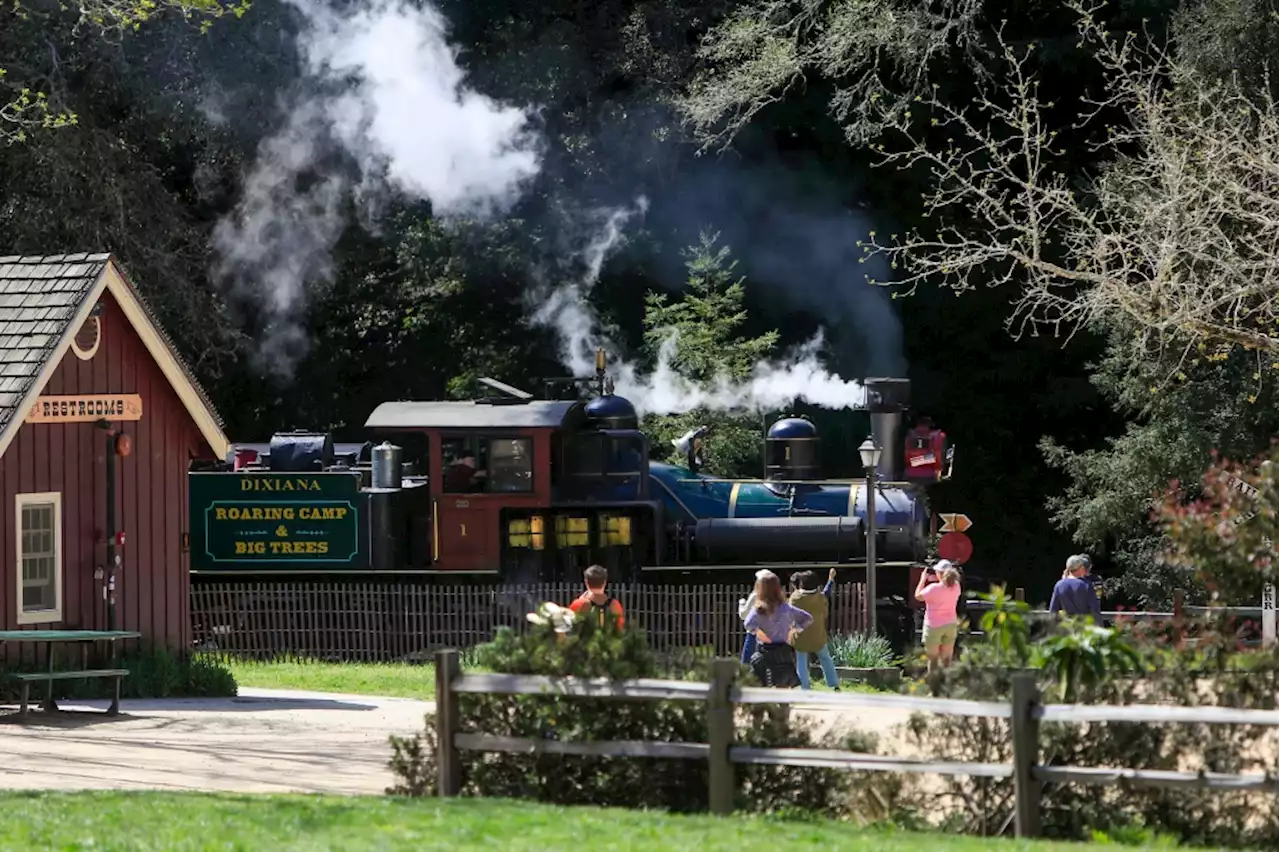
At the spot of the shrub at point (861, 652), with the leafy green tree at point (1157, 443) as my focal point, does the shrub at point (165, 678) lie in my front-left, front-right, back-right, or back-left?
back-left

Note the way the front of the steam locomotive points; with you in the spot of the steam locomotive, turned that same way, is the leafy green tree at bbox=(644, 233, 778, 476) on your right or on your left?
on your left

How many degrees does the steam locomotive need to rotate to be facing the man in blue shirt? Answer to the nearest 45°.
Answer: approximately 45° to its right

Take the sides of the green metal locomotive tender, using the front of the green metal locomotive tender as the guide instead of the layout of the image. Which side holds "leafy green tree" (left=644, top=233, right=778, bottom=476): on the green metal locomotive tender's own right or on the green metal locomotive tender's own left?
on the green metal locomotive tender's own left

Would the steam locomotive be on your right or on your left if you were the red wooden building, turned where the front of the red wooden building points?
on your left

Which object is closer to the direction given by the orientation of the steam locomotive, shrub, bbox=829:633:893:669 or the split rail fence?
the shrub

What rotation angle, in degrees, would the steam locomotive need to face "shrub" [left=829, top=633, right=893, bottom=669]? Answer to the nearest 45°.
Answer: approximately 45° to its right

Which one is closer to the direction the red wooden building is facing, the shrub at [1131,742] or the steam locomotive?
the shrub

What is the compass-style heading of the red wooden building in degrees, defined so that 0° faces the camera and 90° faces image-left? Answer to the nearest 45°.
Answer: approximately 315°

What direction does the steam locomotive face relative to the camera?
to the viewer's right

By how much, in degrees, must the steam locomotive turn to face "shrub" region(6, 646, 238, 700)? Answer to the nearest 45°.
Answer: approximately 135° to its right
